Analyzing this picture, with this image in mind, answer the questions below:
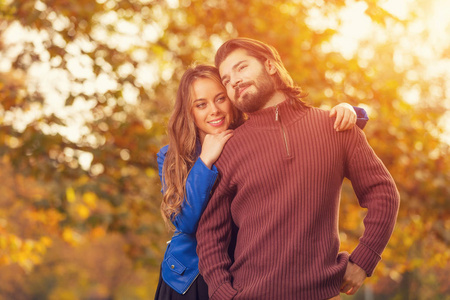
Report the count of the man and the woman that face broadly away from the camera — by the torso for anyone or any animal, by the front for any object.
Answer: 0

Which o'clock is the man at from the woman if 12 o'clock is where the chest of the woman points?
The man is roughly at 12 o'clock from the woman.

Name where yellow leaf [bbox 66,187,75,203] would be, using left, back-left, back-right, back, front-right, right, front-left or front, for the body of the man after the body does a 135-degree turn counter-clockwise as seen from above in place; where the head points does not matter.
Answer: left

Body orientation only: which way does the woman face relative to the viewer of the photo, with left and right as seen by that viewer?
facing the viewer and to the right of the viewer

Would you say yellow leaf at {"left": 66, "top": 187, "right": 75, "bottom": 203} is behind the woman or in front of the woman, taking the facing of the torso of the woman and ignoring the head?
behind

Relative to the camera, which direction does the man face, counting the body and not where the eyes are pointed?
toward the camera
